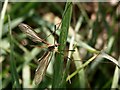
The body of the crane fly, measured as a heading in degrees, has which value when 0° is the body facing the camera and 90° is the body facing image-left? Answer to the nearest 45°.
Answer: approximately 270°
